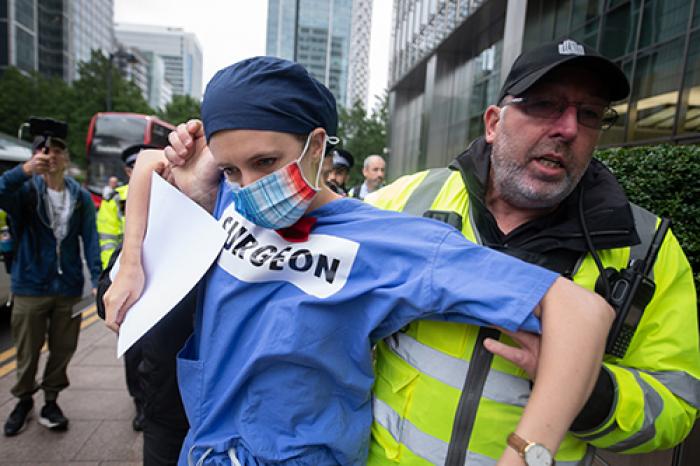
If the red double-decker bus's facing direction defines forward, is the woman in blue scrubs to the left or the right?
on its left

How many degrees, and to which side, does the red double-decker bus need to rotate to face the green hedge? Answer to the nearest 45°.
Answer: approximately 45° to its left

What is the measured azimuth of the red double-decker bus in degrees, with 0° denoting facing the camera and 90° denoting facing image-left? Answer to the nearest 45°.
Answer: approximately 45°

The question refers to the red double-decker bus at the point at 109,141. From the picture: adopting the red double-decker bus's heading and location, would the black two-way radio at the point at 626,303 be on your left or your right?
on your left

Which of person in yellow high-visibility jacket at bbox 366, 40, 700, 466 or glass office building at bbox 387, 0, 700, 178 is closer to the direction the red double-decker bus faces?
the person in yellow high-visibility jacket

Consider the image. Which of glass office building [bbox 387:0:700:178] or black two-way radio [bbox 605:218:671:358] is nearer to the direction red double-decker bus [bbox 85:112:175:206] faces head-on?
the black two-way radio

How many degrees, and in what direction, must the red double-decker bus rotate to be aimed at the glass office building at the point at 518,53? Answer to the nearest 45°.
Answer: approximately 90° to its left
